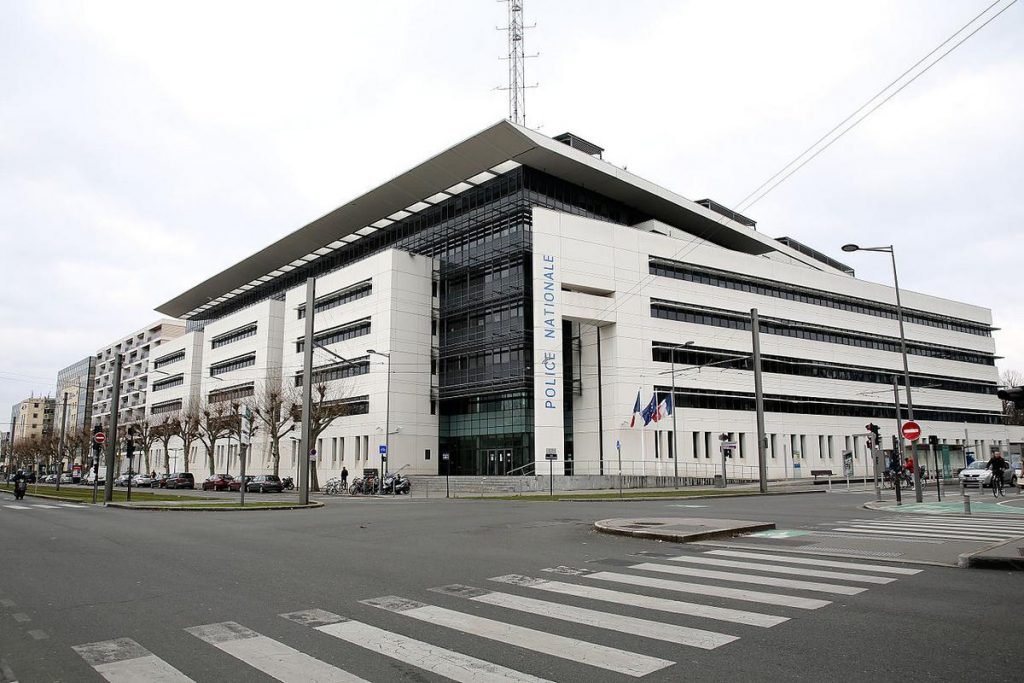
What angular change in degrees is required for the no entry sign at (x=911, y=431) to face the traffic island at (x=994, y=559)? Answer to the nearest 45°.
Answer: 0° — it already faces it

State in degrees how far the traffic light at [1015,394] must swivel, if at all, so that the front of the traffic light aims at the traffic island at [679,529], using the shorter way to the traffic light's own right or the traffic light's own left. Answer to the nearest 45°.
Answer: approximately 45° to the traffic light's own right

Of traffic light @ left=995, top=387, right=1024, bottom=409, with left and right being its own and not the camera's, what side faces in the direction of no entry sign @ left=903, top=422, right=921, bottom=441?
right

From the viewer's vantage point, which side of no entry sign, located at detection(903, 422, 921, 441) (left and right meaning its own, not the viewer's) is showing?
front

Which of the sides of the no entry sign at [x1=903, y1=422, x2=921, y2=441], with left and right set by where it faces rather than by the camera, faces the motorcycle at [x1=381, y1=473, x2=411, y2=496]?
right

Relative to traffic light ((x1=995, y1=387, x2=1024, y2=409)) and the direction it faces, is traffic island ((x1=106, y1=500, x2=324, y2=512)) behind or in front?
in front

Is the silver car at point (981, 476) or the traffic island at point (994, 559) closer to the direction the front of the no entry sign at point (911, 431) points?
the traffic island

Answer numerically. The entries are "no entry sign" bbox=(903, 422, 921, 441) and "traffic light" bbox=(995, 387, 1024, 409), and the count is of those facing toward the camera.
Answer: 1

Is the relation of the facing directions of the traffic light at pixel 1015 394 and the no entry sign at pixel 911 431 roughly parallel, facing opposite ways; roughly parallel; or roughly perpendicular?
roughly perpendicular

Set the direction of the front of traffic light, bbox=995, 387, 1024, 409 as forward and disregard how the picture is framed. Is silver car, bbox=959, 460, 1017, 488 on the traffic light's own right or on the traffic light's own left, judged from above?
on the traffic light's own right

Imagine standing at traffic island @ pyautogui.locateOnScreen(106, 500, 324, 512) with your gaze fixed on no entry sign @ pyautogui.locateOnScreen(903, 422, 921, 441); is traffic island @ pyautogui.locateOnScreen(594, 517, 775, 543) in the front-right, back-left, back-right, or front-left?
front-right

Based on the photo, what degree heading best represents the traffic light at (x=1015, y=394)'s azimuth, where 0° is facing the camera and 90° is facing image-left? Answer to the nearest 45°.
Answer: approximately 90°
